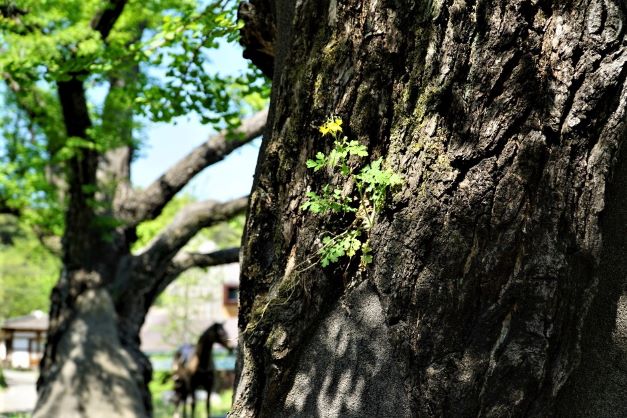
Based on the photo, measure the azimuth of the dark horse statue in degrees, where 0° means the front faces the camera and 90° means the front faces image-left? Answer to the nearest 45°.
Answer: approximately 315°

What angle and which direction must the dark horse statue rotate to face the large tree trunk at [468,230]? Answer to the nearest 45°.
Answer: approximately 45° to its right

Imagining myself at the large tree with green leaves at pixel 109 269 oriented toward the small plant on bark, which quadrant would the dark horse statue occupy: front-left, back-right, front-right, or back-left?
back-left

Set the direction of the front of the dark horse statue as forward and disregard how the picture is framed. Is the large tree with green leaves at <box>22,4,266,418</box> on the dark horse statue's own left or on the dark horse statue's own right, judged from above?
on the dark horse statue's own right
